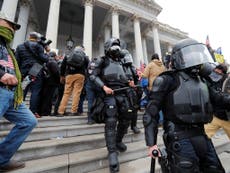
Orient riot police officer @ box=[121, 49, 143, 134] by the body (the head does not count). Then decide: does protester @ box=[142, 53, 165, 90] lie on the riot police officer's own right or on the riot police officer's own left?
on the riot police officer's own left

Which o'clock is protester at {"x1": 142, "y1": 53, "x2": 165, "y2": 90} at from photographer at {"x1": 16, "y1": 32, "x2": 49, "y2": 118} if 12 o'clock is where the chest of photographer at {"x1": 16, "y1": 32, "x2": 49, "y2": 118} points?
protester at {"x1": 142, "y1": 53, "x2": 165, "y2": 90} is roughly at 2 o'clock from photographer at {"x1": 16, "y1": 32, "x2": 49, "y2": 118}.

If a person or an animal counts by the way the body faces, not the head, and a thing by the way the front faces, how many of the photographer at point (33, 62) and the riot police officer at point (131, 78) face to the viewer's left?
0

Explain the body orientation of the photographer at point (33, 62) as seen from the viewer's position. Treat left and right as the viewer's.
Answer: facing away from the viewer and to the right of the viewer

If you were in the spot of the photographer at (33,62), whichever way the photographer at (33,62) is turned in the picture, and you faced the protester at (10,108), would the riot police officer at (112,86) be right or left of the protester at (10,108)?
left

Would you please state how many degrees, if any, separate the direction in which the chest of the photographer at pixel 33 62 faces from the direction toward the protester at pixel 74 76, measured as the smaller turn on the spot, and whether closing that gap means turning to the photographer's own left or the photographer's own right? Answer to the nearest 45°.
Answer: approximately 45° to the photographer's own right

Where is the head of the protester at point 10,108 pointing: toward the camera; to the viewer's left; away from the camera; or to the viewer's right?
to the viewer's right
